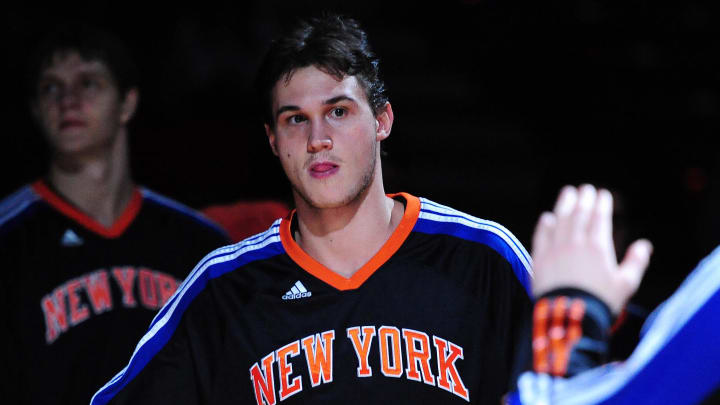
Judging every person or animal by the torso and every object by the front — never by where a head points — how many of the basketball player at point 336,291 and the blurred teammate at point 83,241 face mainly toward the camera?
2

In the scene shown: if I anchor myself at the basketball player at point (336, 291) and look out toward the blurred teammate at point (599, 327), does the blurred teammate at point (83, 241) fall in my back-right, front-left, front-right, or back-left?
back-right

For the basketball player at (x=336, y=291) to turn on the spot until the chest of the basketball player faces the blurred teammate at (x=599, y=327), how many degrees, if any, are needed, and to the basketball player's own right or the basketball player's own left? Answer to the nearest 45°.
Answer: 0° — they already face them

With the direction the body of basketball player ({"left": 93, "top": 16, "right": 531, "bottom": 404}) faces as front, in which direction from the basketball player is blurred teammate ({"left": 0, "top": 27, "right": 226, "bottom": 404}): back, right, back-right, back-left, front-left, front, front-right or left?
back-right

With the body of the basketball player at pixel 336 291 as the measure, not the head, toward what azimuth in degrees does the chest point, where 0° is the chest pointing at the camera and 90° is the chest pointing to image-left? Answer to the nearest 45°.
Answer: approximately 0°

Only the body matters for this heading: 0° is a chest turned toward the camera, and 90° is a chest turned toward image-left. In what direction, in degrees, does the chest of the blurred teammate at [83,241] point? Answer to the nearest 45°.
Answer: approximately 0°
